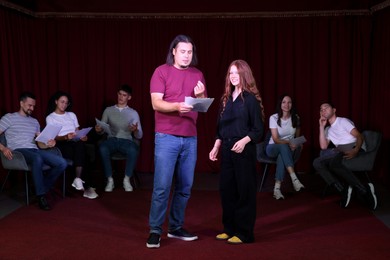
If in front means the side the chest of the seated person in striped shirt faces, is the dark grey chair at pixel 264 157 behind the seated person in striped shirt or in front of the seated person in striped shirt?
in front

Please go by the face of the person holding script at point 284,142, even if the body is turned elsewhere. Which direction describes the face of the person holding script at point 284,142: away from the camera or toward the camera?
toward the camera

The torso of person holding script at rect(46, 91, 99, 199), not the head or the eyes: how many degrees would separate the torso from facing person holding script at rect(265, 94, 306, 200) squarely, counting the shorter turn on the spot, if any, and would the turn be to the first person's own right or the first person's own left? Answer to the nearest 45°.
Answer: approximately 45° to the first person's own left

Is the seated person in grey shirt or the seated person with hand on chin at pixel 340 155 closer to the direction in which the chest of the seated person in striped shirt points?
the seated person with hand on chin

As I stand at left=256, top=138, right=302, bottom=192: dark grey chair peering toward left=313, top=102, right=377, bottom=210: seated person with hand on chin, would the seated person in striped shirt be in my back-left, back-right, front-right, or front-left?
back-right

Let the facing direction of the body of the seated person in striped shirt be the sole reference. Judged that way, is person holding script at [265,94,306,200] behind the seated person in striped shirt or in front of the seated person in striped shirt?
in front

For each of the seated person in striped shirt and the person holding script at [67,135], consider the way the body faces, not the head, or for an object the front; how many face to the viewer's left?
0

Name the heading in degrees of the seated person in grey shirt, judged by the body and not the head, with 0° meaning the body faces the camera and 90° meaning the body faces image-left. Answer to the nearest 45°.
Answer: approximately 0°

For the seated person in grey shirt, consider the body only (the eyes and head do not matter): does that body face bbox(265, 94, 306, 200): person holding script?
no

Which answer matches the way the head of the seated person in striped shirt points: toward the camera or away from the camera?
toward the camera

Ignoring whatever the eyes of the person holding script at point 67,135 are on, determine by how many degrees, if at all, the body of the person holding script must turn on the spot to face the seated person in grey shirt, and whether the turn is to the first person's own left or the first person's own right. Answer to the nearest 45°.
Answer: approximately 45° to the first person's own left

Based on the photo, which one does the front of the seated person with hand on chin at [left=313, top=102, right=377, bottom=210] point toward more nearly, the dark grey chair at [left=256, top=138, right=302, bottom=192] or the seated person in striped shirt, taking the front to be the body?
the seated person in striped shirt

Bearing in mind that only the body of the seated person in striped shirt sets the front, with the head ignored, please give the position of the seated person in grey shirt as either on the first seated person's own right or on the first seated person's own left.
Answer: on the first seated person's own left

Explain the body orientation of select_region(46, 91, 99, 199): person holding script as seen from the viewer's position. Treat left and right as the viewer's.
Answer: facing the viewer and to the right of the viewer

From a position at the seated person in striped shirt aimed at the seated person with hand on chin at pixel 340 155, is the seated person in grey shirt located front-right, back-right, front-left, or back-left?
front-left

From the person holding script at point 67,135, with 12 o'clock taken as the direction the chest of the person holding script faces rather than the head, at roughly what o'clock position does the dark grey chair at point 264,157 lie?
The dark grey chair is roughly at 11 o'clock from the person holding script.

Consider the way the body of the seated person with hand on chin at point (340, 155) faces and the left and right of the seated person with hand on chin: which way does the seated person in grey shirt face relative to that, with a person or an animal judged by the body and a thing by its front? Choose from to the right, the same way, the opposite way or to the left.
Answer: to the left

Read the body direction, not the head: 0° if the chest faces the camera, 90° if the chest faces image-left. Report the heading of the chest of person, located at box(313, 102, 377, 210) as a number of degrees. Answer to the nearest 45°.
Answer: approximately 45°
